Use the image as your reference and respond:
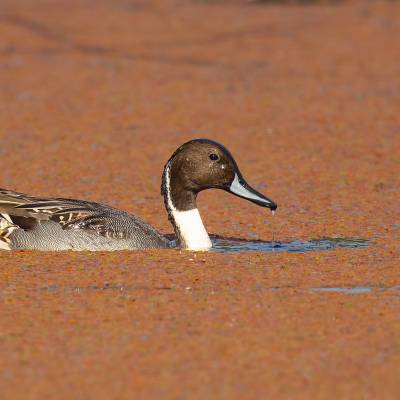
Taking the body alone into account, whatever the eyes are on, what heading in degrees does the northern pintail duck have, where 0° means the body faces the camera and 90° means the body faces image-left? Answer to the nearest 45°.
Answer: approximately 270°
